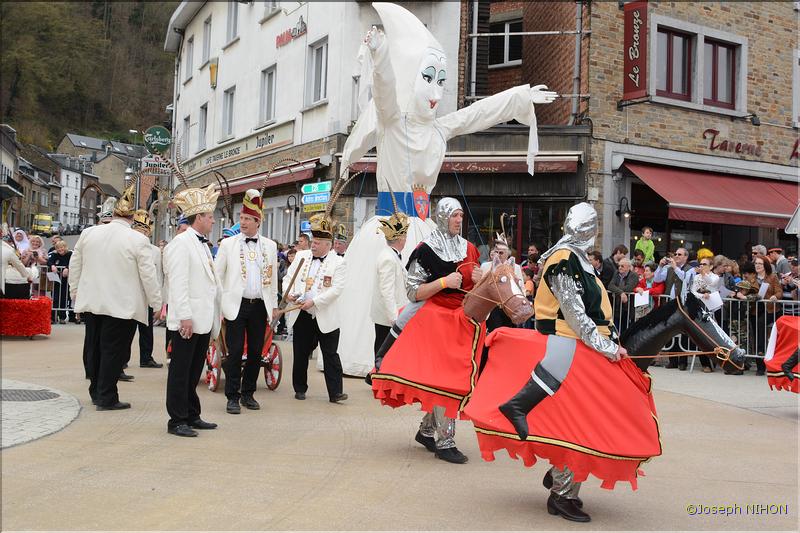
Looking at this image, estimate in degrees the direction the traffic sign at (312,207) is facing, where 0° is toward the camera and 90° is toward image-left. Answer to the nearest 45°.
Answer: approximately 0°

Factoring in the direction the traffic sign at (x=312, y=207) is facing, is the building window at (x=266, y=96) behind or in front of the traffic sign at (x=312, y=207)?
behind

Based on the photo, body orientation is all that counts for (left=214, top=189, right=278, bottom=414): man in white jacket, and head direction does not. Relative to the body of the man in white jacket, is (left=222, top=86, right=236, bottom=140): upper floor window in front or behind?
behind

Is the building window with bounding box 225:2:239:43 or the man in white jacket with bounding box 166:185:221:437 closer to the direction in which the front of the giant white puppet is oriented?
the man in white jacket

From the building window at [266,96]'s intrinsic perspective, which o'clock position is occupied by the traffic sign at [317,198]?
The traffic sign is roughly at 10 o'clock from the building window.

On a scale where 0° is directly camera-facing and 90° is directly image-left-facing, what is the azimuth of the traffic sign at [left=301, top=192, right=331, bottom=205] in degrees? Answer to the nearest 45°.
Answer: approximately 0°
